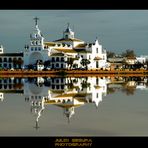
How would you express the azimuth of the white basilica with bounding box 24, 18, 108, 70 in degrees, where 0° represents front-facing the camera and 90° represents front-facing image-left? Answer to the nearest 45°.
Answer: approximately 45°
